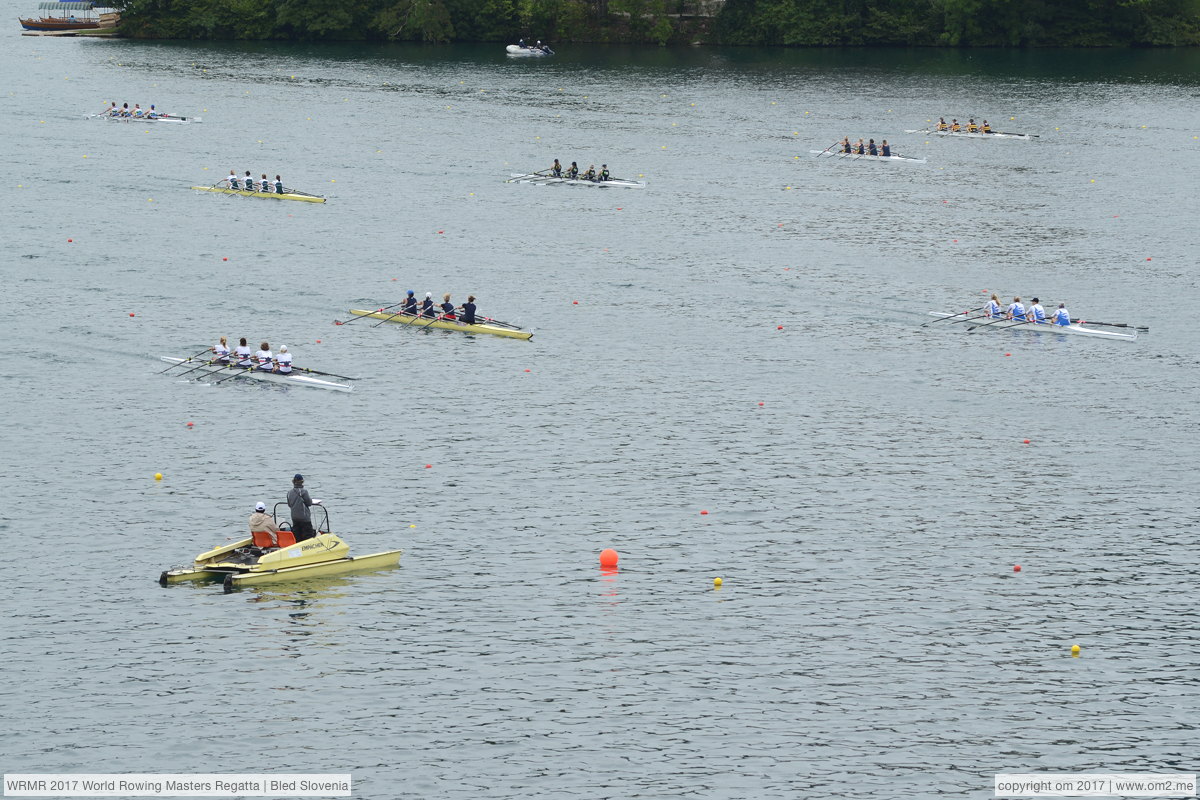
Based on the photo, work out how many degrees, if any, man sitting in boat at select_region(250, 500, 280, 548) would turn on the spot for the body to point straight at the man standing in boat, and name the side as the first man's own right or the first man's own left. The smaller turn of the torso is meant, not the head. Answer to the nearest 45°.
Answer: approximately 45° to the first man's own right

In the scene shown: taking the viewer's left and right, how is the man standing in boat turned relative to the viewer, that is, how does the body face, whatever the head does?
facing away from the viewer and to the right of the viewer

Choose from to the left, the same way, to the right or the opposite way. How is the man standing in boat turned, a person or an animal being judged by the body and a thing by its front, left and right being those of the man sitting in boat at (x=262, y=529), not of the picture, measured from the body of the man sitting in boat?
the same way

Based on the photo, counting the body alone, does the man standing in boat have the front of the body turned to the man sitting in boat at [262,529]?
no

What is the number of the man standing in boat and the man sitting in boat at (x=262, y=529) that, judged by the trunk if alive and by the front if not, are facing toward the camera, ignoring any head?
0

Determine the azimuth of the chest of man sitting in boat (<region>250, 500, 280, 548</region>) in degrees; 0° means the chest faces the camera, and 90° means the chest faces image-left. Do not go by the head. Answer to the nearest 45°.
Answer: approximately 225°
